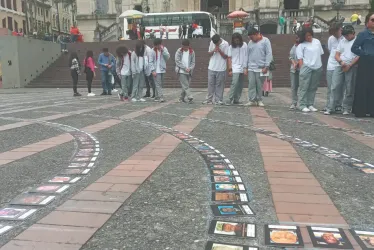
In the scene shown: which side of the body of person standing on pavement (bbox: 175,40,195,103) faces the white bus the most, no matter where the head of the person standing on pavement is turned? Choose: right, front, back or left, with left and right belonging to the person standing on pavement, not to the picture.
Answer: back

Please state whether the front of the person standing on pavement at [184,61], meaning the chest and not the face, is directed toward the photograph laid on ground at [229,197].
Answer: yes

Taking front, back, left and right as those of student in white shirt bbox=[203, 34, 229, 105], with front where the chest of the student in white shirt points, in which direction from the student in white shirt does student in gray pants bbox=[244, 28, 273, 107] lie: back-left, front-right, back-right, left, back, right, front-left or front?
front-left

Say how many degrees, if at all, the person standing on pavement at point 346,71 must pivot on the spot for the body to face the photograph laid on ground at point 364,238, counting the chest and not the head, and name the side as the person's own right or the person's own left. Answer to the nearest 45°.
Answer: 0° — they already face it

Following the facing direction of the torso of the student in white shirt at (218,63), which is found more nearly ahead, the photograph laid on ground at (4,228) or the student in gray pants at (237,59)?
the photograph laid on ground

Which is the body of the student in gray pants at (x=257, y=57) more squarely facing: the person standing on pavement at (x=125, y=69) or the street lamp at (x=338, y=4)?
the person standing on pavement

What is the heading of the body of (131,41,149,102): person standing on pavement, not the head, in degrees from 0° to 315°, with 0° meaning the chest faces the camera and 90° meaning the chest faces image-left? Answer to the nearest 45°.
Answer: approximately 0°

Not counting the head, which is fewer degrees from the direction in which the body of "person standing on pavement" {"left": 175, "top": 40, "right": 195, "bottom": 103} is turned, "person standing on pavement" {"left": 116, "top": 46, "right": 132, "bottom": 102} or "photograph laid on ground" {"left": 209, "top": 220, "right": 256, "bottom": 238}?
the photograph laid on ground

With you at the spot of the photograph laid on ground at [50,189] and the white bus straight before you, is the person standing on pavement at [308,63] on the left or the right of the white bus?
right

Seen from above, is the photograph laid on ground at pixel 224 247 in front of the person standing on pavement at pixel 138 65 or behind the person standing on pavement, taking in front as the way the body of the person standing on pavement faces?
in front

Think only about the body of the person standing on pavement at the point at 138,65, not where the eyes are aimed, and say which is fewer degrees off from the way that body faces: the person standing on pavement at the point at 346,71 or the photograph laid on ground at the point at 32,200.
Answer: the photograph laid on ground
